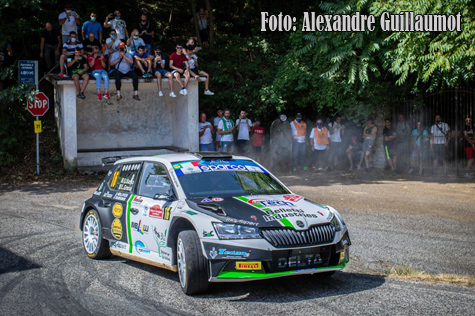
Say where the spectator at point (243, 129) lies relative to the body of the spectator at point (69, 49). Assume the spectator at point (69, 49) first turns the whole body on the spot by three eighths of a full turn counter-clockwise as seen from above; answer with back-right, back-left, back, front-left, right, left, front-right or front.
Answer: front-right

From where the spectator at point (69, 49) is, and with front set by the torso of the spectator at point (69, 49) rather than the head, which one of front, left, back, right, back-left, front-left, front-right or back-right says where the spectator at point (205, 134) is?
left

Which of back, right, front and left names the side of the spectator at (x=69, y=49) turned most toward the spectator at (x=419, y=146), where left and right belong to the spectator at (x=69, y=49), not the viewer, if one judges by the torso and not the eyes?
left

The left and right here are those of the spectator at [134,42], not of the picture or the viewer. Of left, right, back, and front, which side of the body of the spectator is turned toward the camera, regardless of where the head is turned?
front

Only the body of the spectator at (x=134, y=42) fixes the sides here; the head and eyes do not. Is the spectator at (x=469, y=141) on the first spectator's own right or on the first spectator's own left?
on the first spectator's own left

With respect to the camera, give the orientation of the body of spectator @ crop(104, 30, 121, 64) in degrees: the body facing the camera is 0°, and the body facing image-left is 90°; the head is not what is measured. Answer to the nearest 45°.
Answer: approximately 0°

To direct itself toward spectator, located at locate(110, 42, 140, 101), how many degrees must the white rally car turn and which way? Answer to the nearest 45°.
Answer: approximately 135° to its left

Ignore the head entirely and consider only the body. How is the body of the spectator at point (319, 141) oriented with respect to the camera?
toward the camera

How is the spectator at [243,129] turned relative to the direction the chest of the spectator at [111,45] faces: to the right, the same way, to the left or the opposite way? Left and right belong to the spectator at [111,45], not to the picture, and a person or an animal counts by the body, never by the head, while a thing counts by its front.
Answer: the same way

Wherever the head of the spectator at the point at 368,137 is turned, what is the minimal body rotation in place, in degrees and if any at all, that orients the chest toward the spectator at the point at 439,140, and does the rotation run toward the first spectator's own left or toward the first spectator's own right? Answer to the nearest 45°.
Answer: approximately 135° to the first spectator's own left

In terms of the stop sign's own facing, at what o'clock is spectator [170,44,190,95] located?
The spectator is roughly at 9 o'clock from the stop sign.

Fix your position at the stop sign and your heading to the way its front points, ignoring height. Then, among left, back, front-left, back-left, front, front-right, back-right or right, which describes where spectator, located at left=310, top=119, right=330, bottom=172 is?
left

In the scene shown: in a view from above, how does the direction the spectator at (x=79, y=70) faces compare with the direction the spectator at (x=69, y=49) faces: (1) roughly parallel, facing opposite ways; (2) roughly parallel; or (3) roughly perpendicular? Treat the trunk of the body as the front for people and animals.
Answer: roughly parallel

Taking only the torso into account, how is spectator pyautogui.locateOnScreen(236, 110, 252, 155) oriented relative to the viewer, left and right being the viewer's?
facing the viewer

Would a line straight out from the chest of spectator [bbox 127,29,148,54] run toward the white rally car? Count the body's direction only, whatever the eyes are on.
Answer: yes
